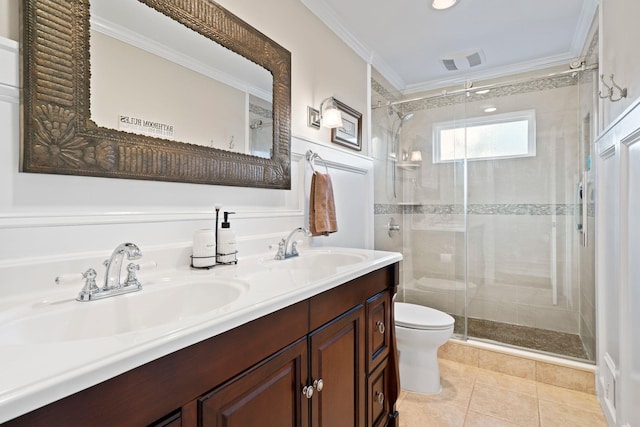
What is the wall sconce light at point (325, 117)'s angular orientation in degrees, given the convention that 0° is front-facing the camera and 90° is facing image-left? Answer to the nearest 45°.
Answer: approximately 315°

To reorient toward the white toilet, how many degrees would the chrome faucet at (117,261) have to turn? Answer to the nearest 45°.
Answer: approximately 45° to its left

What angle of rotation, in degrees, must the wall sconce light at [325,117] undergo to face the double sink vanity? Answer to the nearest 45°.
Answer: approximately 45° to its right

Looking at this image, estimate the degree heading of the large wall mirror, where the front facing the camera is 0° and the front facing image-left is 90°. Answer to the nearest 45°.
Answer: approximately 315°

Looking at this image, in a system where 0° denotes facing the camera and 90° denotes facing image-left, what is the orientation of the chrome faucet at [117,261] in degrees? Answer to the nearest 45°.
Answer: approximately 315°
